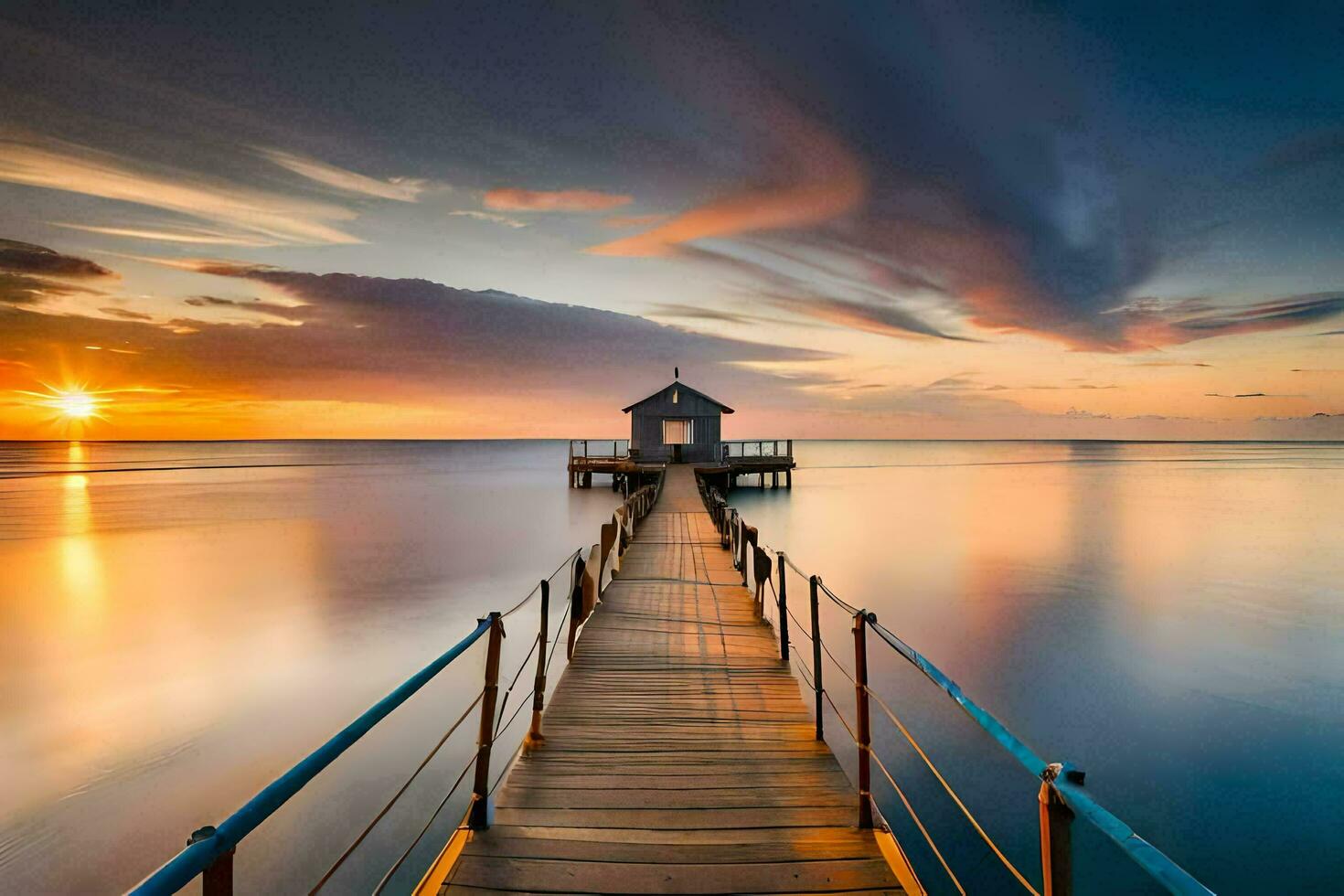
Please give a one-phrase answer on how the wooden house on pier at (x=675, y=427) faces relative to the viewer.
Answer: facing the viewer
